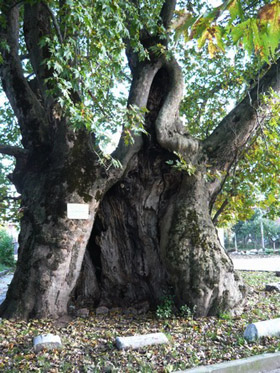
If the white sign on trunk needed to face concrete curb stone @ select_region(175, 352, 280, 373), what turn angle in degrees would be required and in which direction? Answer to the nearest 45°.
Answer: approximately 45° to its left

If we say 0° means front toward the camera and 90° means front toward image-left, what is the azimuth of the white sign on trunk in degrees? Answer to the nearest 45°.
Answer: approximately 0°

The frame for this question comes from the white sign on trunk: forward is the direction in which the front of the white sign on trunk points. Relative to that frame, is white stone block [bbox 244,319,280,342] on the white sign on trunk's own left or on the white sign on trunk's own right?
on the white sign on trunk's own left
